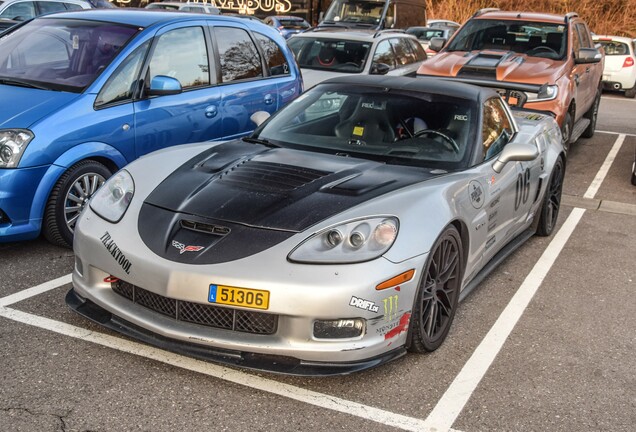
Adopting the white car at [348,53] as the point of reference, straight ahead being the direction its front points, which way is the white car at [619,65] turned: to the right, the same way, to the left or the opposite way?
the opposite way

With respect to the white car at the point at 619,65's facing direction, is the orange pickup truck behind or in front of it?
behind

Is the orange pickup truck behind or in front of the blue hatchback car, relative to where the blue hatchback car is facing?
behind

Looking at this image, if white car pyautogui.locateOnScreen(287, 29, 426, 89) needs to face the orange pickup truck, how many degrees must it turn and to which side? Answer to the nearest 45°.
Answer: approximately 90° to its left

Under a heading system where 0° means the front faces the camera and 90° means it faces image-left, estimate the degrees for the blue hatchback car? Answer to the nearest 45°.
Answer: approximately 45°

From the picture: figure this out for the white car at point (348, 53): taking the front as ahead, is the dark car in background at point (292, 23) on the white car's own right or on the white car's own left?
on the white car's own right

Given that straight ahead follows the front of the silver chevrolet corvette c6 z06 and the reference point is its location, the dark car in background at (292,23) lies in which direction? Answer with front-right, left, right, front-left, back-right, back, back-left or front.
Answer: back-right
